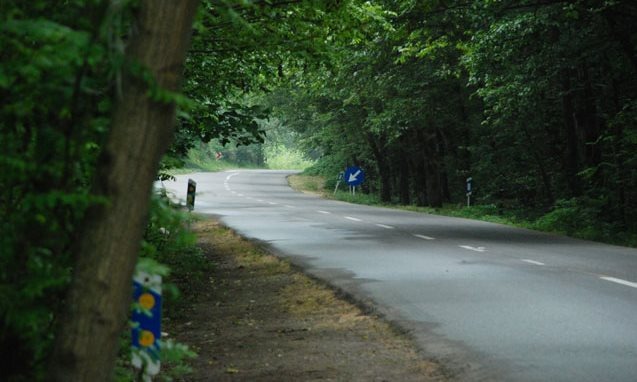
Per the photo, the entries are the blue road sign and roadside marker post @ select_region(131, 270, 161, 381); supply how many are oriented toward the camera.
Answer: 2

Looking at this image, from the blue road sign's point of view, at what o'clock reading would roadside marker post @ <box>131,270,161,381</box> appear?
The roadside marker post is roughly at 12 o'clock from the blue road sign.

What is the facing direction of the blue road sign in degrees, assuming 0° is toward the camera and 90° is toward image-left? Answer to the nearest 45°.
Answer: approximately 0°

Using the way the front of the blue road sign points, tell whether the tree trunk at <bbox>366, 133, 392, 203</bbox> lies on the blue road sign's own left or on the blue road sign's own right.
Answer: on the blue road sign's own left

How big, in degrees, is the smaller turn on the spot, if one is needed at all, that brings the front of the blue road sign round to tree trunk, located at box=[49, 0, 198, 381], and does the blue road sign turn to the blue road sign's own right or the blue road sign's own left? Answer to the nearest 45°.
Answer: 0° — it already faces it

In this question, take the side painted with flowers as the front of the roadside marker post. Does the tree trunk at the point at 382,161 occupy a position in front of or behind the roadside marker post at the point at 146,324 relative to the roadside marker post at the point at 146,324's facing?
behind

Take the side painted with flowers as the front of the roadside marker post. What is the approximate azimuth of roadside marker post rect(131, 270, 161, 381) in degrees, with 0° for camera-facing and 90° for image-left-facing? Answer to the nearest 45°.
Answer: approximately 0°
